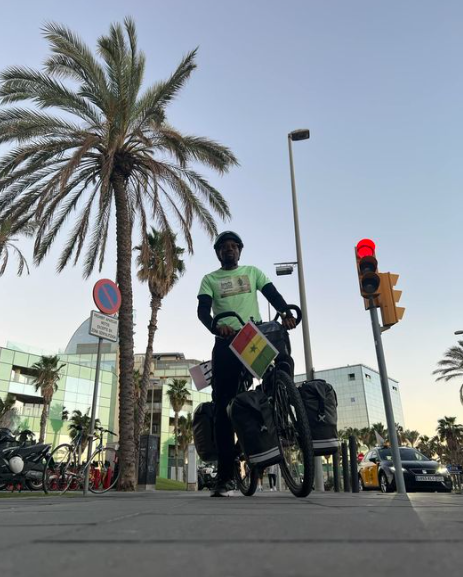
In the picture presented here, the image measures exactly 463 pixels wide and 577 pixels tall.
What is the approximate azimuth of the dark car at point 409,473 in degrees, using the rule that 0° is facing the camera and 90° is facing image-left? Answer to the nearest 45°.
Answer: approximately 315°

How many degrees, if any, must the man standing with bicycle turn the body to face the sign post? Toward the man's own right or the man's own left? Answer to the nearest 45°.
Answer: approximately 135° to the man's own right

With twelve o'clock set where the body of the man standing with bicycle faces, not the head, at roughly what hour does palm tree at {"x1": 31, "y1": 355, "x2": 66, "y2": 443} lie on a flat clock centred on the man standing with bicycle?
The palm tree is roughly at 5 o'clock from the man standing with bicycle.

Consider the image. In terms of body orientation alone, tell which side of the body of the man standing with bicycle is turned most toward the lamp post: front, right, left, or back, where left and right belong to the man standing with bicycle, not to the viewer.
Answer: back

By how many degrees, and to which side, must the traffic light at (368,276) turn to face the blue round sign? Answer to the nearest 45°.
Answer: approximately 90° to its right

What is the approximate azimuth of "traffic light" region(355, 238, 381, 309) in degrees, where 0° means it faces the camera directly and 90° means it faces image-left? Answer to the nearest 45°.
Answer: approximately 0°

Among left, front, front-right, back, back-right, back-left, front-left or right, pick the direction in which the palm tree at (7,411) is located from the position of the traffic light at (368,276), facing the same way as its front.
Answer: back-right

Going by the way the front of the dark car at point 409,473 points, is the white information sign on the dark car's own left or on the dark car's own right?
on the dark car's own right

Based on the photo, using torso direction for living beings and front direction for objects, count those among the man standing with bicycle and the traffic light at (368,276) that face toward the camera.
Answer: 2

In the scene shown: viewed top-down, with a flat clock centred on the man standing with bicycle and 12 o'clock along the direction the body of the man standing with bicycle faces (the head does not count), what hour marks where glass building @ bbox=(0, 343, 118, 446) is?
The glass building is roughly at 5 o'clock from the man standing with bicycle.

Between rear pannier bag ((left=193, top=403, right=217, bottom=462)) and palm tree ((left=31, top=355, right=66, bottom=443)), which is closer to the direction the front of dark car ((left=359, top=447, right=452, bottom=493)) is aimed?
the rear pannier bag

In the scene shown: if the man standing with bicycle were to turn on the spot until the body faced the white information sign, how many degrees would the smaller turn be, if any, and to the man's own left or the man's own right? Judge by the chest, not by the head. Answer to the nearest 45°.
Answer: approximately 135° to the man's own right
